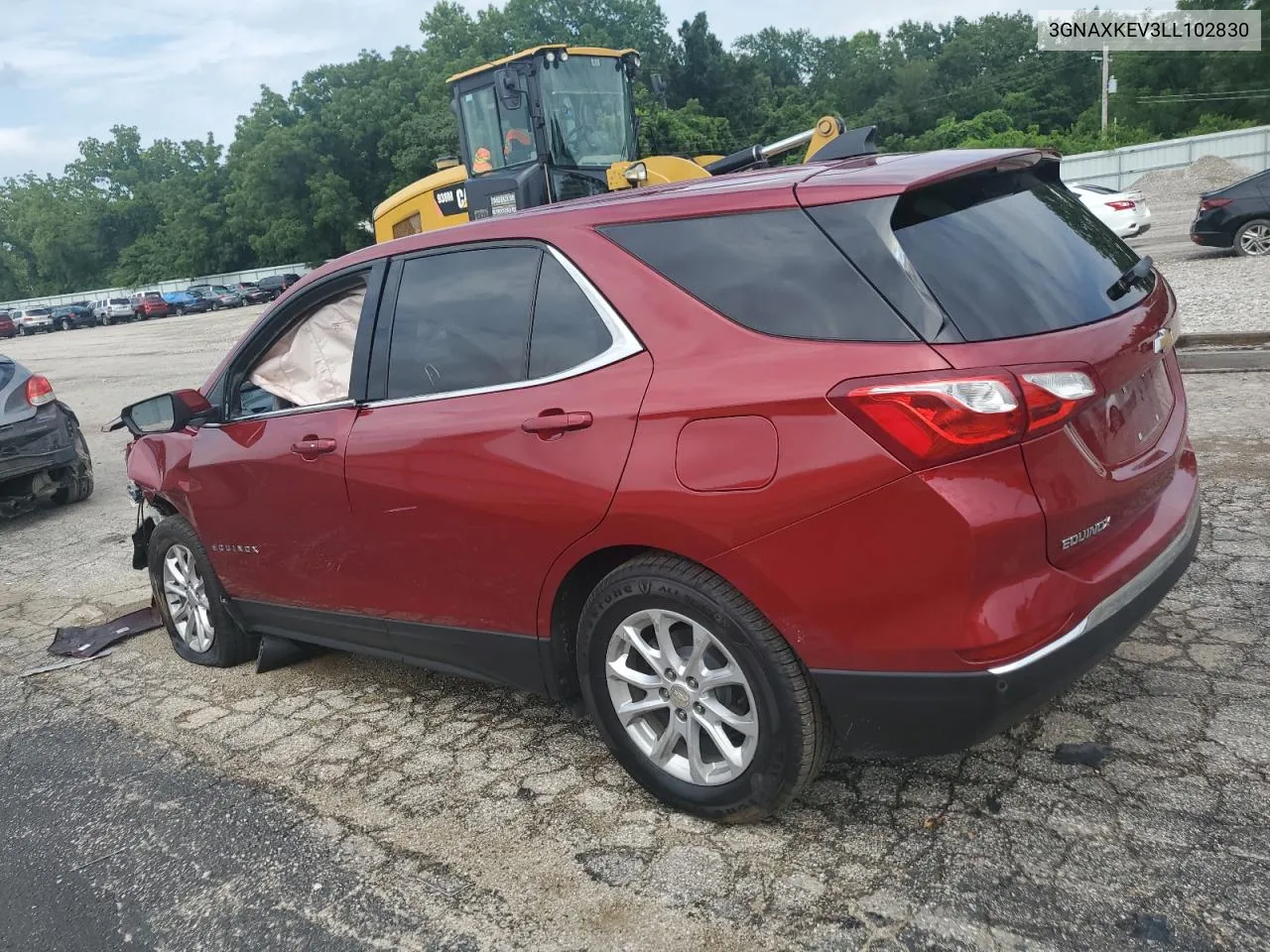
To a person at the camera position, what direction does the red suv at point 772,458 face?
facing away from the viewer and to the left of the viewer

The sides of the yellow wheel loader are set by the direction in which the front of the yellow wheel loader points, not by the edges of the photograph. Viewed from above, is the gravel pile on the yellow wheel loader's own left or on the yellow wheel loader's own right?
on the yellow wheel loader's own left

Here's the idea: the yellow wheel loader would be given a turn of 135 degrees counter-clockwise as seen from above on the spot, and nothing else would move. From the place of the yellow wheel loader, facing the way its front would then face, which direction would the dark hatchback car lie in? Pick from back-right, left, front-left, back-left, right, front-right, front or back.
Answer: back-left

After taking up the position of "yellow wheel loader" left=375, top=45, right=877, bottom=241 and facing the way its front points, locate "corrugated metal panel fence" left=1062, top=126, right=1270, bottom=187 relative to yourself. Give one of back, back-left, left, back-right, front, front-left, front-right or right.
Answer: left

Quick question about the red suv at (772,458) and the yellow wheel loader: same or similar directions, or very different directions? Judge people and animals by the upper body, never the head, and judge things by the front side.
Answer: very different directions

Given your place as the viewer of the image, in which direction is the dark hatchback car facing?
facing away from the viewer and to the left of the viewer

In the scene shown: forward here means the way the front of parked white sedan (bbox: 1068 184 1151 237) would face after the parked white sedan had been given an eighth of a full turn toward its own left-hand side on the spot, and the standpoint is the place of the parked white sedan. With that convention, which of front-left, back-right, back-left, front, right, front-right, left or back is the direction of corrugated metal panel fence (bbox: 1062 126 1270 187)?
right

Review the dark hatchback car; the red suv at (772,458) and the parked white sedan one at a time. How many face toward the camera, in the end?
0

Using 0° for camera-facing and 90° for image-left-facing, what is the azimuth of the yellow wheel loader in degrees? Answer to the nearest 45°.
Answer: approximately 315°

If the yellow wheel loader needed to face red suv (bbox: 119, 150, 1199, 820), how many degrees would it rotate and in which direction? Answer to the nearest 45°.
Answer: approximately 45° to its right

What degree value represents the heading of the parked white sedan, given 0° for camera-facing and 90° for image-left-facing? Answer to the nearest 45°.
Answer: approximately 135°

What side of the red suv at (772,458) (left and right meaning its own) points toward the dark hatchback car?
front
